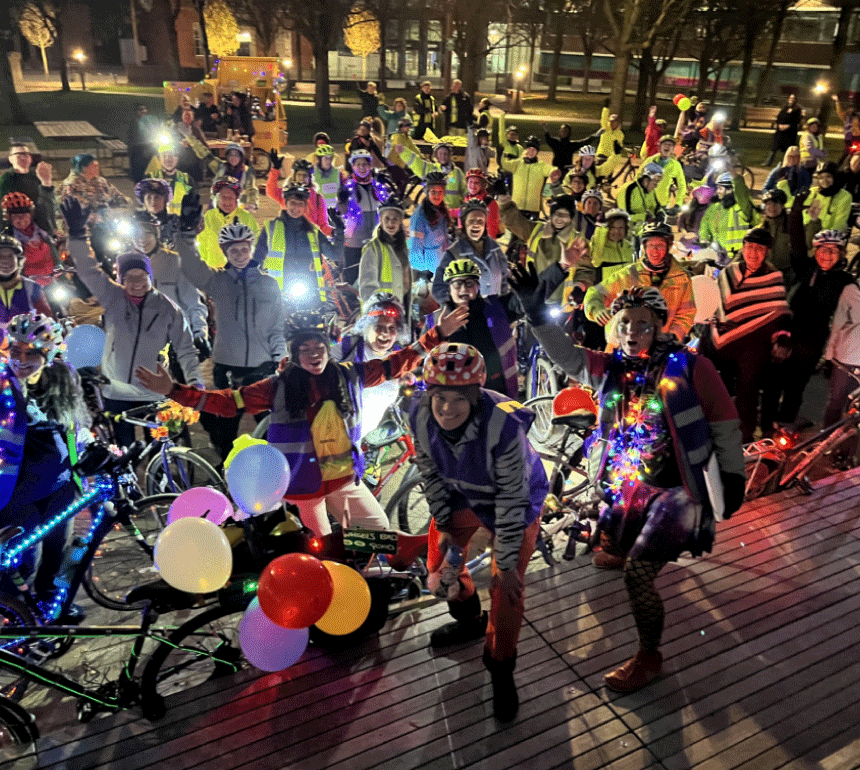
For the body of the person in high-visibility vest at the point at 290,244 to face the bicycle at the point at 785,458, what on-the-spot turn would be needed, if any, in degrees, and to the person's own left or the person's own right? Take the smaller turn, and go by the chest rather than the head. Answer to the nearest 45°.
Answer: approximately 45° to the person's own left

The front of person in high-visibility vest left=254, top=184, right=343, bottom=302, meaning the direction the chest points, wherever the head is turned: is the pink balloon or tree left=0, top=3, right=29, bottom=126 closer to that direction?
the pink balloon

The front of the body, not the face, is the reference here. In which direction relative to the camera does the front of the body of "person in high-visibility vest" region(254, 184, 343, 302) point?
toward the camera

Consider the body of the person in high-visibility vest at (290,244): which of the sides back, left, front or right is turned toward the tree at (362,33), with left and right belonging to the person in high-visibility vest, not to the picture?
back

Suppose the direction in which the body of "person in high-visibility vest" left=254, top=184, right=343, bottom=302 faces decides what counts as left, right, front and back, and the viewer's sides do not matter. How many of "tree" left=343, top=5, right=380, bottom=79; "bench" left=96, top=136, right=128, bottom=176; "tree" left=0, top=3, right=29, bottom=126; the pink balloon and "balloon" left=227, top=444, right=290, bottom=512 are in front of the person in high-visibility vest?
2

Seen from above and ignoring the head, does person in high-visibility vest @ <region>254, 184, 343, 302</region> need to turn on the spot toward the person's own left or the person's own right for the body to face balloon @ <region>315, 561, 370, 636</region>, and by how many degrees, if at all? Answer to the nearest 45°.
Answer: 0° — they already face it

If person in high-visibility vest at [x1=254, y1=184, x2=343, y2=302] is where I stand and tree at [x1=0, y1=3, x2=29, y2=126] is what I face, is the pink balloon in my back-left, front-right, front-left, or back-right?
back-left

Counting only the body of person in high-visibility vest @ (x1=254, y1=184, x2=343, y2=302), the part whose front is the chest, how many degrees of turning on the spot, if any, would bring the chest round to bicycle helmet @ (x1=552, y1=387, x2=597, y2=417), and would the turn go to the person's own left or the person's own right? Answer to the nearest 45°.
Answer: approximately 45° to the person's own left

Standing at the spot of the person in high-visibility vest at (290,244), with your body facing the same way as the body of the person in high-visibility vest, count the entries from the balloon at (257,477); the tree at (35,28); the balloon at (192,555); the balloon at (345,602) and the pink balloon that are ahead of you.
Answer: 4

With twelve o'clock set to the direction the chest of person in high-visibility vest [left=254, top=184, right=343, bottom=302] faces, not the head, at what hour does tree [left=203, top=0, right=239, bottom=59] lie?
The tree is roughly at 6 o'clock from the person in high-visibility vest.

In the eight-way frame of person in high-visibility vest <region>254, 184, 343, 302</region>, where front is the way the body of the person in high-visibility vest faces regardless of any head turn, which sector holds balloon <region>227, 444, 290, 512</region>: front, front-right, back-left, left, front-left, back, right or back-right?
front

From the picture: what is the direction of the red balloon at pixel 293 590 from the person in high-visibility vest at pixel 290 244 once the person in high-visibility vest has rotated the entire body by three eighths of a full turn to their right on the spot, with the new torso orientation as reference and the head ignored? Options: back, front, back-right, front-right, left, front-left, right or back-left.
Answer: back-left

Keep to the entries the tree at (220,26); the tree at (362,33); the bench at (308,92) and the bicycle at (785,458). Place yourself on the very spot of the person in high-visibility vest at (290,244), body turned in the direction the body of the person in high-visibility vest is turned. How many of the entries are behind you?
3

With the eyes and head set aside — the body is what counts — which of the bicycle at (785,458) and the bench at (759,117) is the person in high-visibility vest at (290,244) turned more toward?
the bicycle

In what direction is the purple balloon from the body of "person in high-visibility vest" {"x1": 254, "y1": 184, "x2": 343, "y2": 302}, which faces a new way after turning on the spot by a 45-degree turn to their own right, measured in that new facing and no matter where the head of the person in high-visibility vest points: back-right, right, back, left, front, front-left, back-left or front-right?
front-left

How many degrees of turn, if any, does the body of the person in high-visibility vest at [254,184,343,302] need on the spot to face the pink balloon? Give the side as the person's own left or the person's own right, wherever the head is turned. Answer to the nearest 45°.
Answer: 0° — they already face it
